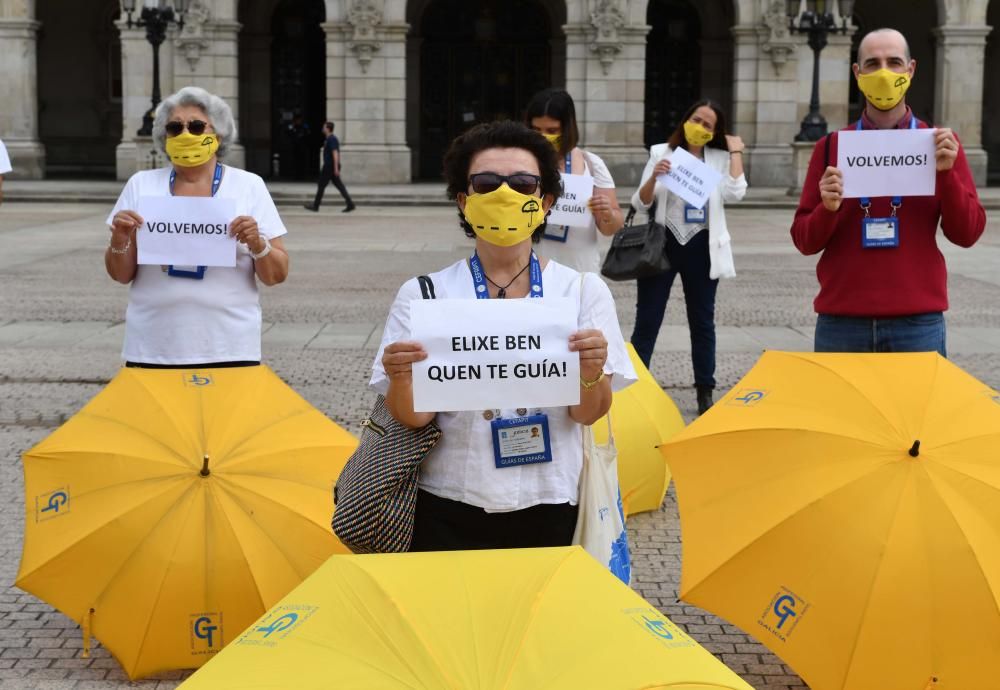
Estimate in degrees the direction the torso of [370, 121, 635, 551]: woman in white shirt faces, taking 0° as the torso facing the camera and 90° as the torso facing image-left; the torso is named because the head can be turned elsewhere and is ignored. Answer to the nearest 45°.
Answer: approximately 0°

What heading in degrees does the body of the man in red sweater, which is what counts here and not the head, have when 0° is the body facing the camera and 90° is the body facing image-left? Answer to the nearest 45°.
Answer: approximately 0°

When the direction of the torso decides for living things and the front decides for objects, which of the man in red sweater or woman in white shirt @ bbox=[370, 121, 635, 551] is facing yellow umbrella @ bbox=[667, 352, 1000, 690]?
the man in red sweater

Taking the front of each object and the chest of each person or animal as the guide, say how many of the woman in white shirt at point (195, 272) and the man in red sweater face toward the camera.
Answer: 2

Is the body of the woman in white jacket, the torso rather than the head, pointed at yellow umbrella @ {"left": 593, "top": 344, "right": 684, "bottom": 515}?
yes

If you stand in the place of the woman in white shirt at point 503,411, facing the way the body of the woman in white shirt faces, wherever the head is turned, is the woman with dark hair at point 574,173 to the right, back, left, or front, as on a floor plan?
back
